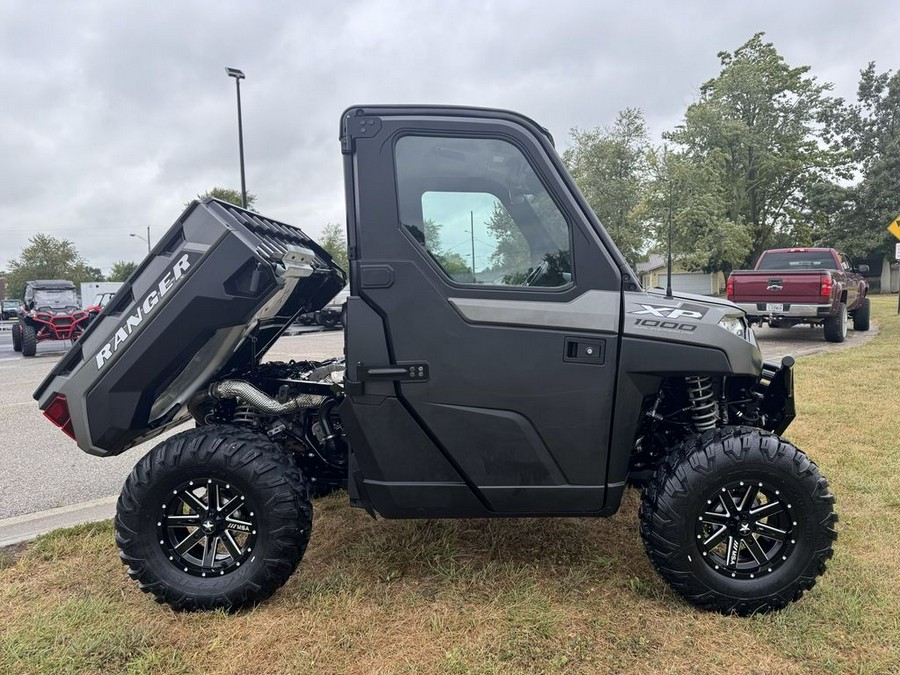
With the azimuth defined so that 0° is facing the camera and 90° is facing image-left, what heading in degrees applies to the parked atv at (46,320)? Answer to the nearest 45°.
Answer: approximately 315°

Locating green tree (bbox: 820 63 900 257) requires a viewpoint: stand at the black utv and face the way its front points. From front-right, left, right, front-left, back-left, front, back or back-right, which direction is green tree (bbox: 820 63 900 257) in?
front-left

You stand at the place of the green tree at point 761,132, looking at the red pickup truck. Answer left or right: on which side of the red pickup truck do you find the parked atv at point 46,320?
right

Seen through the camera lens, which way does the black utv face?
facing to the right of the viewer

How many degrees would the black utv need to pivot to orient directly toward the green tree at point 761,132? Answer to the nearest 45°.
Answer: approximately 45° to its left

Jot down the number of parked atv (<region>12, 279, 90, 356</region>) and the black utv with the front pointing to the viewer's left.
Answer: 0
